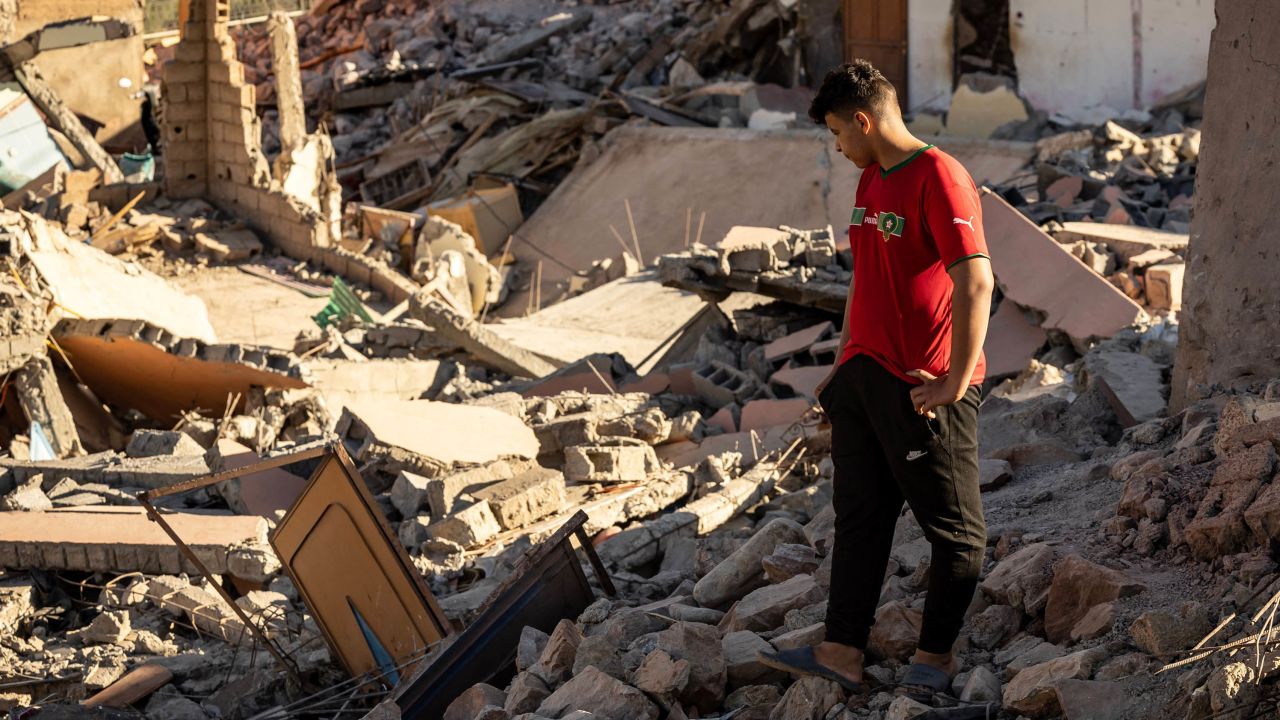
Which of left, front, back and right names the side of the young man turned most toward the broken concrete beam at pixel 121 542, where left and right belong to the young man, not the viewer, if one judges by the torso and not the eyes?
right

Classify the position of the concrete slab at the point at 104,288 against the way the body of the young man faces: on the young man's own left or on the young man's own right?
on the young man's own right

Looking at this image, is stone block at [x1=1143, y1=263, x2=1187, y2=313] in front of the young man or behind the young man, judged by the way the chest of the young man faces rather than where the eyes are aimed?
behind

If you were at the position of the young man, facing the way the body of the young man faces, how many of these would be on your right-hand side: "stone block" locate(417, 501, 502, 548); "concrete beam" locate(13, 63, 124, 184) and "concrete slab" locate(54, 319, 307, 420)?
3

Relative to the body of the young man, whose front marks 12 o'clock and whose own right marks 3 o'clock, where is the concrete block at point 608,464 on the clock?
The concrete block is roughly at 4 o'clock from the young man.

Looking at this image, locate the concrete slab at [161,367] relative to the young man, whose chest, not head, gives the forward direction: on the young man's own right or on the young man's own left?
on the young man's own right

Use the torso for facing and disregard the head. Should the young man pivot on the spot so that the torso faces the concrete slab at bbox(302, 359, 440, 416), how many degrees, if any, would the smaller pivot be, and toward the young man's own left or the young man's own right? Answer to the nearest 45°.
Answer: approximately 90° to the young man's own right

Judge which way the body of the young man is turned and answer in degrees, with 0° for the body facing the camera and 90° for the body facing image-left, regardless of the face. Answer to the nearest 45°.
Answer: approximately 45°

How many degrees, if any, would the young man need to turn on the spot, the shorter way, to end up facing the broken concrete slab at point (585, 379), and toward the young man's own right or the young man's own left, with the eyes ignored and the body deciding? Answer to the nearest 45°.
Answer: approximately 135° to the young man's own right

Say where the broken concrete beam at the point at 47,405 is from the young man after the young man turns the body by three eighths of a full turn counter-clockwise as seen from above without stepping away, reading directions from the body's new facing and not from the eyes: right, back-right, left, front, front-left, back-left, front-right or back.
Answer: back-left

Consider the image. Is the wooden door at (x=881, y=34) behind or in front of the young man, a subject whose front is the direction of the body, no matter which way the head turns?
behind
